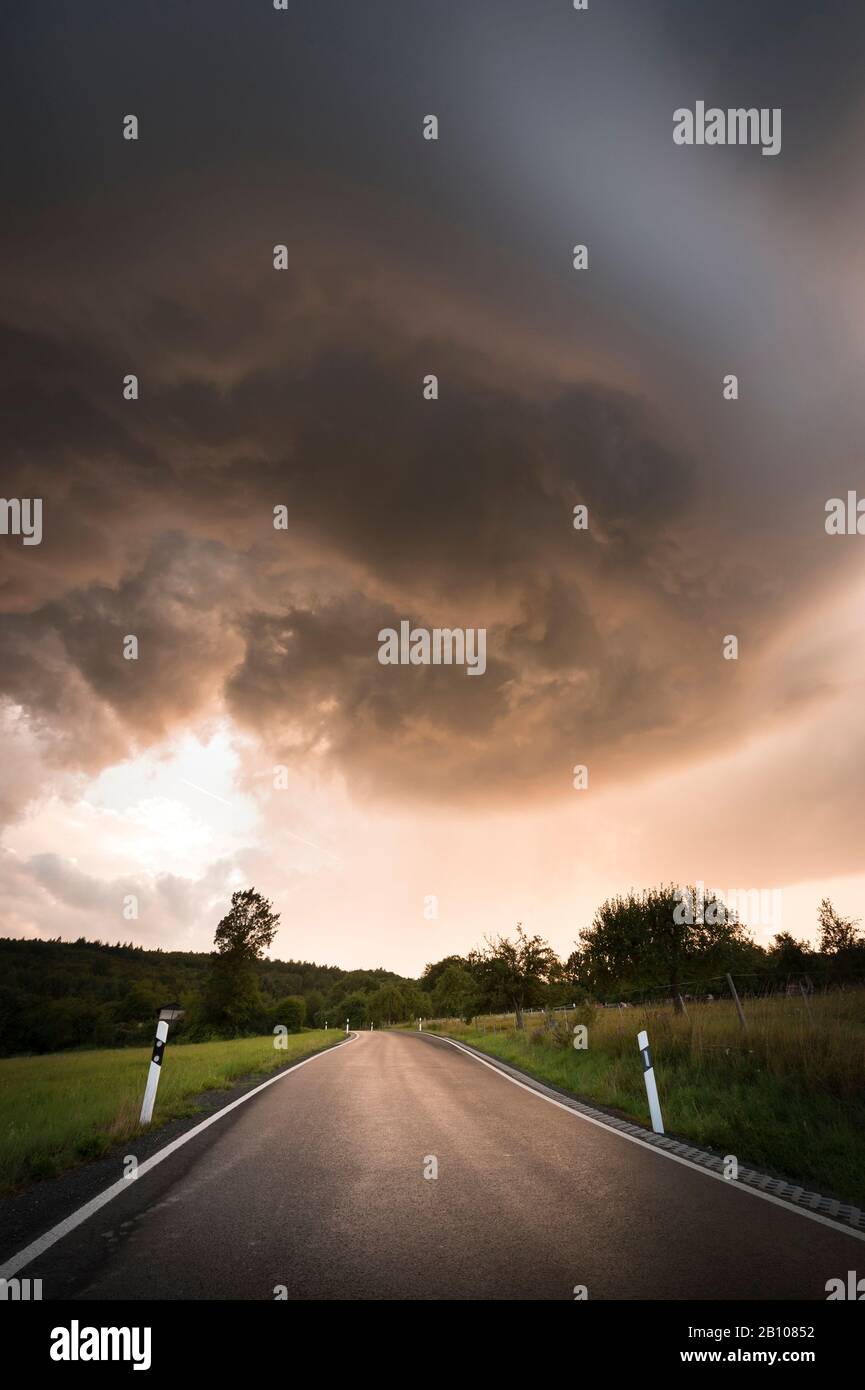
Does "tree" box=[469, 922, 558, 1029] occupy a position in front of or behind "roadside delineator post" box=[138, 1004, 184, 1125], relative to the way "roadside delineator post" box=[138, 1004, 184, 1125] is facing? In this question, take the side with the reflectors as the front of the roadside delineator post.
behind

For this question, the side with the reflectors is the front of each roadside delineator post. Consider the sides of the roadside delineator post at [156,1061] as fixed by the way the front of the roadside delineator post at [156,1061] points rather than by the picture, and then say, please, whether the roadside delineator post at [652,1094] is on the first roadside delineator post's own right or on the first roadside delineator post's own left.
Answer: on the first roadside delineator post's own left

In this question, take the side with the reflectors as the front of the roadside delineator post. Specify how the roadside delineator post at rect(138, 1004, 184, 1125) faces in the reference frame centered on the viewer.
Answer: facing the viewer

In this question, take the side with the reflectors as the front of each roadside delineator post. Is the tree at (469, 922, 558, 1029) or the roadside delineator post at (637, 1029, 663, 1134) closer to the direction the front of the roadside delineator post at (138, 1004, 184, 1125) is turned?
the roadside delineator post
